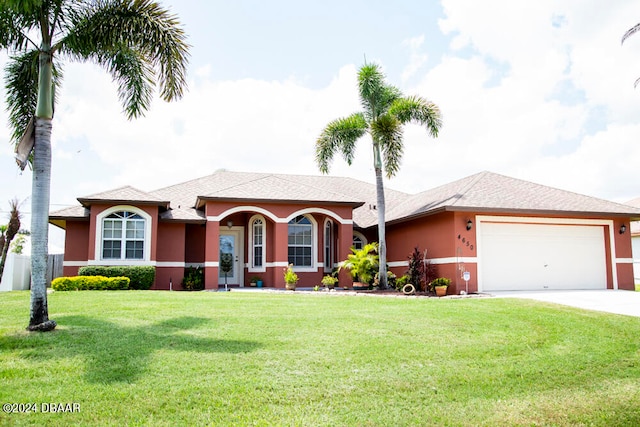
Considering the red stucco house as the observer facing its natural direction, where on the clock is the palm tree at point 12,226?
The palm tree is roughly at 3 o'clock from the red stucco house.

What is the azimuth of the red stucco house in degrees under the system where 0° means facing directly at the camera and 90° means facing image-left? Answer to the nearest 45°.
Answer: approximately 0°

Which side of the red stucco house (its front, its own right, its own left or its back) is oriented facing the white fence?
right

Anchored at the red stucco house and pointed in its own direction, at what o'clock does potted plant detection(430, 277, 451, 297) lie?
The potted plant is roughly at 10 o'clock from the red stucco house.

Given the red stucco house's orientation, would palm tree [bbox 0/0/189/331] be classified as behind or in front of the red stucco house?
in front

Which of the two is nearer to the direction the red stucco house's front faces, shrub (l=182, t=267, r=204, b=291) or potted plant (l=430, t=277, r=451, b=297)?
the potted plant
